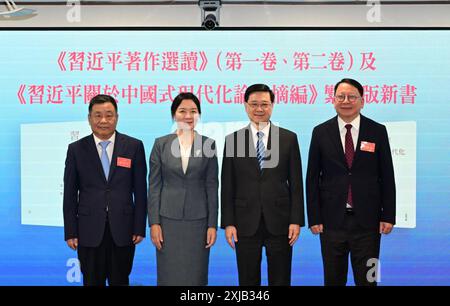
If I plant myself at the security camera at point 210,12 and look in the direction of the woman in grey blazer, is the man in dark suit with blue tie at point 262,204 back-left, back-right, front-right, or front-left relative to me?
front-left

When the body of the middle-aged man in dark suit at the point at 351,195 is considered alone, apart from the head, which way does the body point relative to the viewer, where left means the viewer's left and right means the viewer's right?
facing the viewer

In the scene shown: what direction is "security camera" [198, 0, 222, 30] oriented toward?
toward the camera

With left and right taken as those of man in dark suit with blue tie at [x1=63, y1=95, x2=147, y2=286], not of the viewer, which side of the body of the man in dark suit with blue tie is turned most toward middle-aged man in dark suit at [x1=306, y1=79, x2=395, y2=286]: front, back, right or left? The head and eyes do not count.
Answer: left

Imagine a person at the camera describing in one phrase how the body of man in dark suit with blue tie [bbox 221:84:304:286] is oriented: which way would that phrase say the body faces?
toward the camera

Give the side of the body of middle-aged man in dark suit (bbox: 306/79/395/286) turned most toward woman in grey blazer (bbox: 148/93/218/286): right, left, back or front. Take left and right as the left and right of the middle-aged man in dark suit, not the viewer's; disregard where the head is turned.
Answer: right

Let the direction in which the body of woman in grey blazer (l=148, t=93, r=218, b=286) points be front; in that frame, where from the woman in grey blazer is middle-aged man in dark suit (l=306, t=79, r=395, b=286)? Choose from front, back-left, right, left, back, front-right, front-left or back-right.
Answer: left

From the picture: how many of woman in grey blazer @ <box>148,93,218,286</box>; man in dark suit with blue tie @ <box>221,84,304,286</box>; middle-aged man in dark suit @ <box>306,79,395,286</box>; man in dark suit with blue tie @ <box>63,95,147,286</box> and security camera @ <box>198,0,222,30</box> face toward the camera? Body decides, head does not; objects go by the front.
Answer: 5

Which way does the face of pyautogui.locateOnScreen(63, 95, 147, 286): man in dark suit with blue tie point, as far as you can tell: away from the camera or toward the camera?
toward the camera

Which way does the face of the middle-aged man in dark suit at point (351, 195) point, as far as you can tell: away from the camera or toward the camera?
toward the camera

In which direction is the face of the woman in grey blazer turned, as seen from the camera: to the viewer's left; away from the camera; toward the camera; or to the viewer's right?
toward the camera
